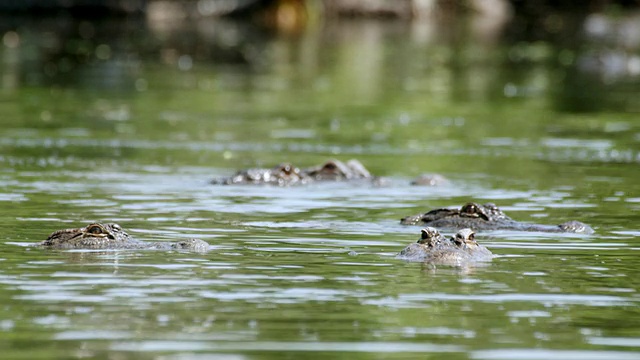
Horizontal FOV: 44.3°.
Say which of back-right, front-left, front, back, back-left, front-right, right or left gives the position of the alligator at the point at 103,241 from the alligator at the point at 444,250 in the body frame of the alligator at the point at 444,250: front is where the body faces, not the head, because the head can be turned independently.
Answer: right

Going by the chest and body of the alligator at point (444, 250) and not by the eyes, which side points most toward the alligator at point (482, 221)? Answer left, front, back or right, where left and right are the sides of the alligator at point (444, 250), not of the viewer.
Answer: back

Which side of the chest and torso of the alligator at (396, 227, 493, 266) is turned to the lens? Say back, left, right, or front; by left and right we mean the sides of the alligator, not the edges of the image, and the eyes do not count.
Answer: front

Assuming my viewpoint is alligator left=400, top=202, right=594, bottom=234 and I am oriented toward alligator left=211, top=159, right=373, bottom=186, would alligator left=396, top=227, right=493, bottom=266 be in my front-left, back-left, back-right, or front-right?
back-left
